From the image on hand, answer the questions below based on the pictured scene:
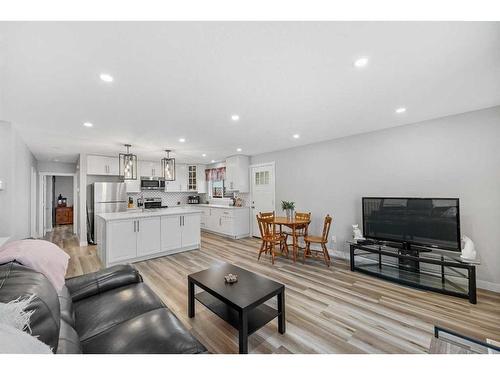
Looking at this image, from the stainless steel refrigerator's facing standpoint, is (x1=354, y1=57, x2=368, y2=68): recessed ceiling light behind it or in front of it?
in front

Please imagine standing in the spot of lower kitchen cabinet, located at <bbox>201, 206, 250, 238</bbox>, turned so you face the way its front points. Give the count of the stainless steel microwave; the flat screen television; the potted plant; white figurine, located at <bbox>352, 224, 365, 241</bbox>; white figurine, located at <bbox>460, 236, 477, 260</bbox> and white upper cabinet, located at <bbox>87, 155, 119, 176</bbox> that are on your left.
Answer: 4

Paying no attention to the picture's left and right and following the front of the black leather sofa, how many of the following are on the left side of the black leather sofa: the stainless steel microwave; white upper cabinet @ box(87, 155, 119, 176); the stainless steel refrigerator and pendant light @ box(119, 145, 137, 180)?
4

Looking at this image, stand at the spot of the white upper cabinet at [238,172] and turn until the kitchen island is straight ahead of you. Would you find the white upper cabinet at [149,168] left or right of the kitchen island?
right

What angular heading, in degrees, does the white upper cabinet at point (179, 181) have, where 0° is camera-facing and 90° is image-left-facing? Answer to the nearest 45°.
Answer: approximately 0°

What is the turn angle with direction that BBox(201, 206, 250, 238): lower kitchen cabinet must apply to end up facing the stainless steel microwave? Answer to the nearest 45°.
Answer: approximately 45° to its right

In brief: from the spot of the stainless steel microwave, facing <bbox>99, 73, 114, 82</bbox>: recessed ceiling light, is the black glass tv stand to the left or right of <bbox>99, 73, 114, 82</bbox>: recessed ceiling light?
left

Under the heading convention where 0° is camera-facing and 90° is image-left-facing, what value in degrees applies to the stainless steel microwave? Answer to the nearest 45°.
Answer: approximately 0°
